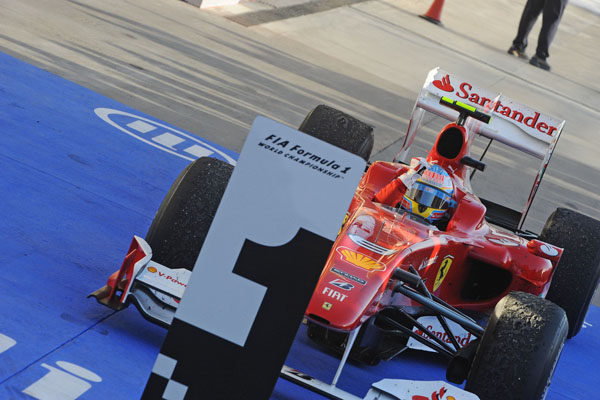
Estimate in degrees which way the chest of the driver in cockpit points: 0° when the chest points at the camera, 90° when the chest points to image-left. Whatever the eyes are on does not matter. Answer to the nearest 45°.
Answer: approximately 0°

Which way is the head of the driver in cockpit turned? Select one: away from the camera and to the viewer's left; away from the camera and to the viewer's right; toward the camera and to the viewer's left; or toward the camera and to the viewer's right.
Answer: toward the camera and to the viewer's left

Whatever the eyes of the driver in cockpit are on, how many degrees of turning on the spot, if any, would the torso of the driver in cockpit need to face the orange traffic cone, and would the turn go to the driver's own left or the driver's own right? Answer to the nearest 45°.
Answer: approximately 180°
